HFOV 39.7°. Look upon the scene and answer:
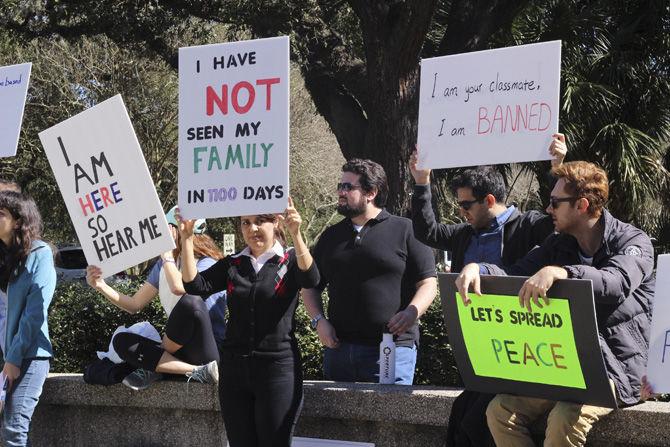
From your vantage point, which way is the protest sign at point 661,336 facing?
toward the camera

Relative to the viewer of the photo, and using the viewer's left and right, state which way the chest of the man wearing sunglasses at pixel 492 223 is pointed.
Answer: facing the viewer and to the left of the viewer

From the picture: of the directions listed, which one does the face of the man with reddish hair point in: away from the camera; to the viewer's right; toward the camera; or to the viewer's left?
to the viewer's left

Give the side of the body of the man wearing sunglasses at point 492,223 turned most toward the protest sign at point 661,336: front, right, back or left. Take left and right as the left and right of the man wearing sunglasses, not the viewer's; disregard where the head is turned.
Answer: left

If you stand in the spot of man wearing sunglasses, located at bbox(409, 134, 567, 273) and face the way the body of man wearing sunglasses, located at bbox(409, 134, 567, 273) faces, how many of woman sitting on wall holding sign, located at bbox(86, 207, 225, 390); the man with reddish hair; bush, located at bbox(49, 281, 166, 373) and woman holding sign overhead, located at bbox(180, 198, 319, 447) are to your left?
1

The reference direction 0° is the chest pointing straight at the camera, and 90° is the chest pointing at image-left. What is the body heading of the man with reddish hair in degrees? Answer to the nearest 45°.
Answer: approximately 45°

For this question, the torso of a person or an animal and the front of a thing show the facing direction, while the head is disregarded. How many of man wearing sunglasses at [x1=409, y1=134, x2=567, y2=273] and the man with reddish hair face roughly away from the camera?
0

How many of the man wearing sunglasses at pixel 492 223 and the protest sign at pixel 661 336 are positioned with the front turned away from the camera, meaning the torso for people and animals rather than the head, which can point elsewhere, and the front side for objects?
0

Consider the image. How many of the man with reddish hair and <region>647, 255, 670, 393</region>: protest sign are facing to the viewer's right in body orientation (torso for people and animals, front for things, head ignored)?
0

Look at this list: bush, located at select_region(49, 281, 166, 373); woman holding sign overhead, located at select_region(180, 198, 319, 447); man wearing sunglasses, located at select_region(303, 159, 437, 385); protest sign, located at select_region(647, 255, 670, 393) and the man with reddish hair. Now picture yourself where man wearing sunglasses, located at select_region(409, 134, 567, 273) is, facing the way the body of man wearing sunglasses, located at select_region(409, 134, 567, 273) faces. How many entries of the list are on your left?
2

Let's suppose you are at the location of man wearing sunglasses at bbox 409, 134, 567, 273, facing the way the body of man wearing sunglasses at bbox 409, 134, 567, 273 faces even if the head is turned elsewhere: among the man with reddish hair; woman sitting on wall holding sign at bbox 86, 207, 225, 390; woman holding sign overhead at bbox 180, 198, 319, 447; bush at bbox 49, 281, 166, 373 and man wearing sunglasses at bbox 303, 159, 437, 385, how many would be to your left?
1

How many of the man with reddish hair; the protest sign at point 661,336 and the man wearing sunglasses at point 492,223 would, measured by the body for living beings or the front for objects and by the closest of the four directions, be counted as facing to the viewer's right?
0

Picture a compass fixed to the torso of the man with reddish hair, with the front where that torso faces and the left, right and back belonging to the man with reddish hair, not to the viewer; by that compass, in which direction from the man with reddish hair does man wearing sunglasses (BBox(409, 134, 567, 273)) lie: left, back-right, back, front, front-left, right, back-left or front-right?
right
